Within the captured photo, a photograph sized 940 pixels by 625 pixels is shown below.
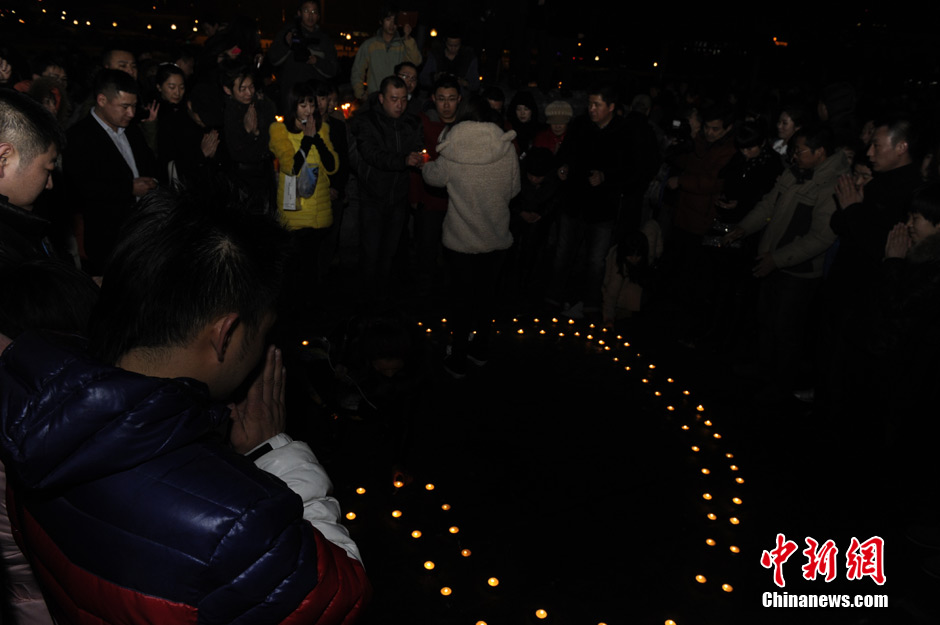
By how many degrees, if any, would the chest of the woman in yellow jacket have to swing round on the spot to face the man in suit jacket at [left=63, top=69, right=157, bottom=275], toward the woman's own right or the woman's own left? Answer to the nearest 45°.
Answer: approximately 90° to the woman's own right

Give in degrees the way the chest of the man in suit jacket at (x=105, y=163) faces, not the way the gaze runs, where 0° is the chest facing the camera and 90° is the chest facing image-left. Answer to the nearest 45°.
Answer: approximately 315°

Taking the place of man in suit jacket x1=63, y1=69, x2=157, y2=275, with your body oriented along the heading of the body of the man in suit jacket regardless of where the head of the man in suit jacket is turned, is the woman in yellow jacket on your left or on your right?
on your left

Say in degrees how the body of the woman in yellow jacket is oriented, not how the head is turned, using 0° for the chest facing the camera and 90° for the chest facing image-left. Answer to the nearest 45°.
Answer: approximately 315°
